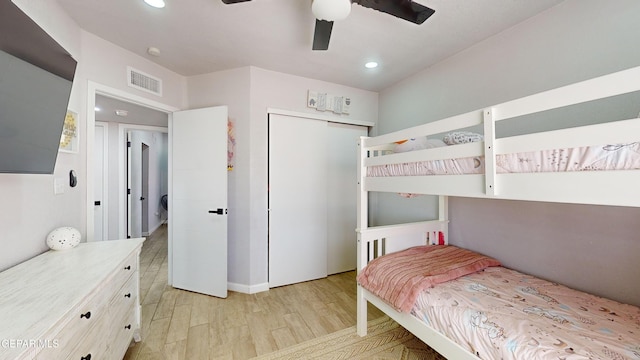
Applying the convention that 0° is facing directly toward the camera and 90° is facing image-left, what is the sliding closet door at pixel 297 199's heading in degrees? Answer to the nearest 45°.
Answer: approximately 315°

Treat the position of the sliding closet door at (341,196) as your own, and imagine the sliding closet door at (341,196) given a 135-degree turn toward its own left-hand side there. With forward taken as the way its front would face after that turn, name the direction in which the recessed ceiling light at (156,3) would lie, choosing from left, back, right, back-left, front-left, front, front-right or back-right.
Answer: back-left

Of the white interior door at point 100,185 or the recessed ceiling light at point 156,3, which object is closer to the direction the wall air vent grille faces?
the recessed ceiling light

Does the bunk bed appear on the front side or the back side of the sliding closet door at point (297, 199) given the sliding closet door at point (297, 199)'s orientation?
on the front side

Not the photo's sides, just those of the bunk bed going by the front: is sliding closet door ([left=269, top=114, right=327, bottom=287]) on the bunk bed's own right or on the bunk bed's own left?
on the bunk bed's own right

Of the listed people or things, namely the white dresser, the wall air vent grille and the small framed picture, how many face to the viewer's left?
0

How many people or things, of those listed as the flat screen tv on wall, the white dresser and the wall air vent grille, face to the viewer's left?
0

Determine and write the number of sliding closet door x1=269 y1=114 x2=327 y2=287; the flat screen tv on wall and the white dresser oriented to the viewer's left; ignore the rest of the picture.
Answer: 0

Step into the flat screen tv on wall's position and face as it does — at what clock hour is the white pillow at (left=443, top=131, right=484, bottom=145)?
The white pillow is roughly at 12 o'clock from the flat screen tv on wall.

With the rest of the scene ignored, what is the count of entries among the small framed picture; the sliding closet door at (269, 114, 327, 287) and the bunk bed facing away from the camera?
0

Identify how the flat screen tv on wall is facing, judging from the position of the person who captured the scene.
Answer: facing the viewer and to the right of the viewer
